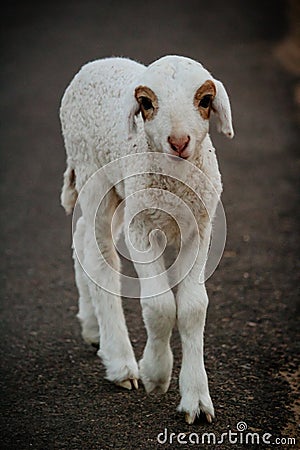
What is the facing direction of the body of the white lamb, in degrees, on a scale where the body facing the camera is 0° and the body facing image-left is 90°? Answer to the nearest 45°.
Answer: approximately 315°
